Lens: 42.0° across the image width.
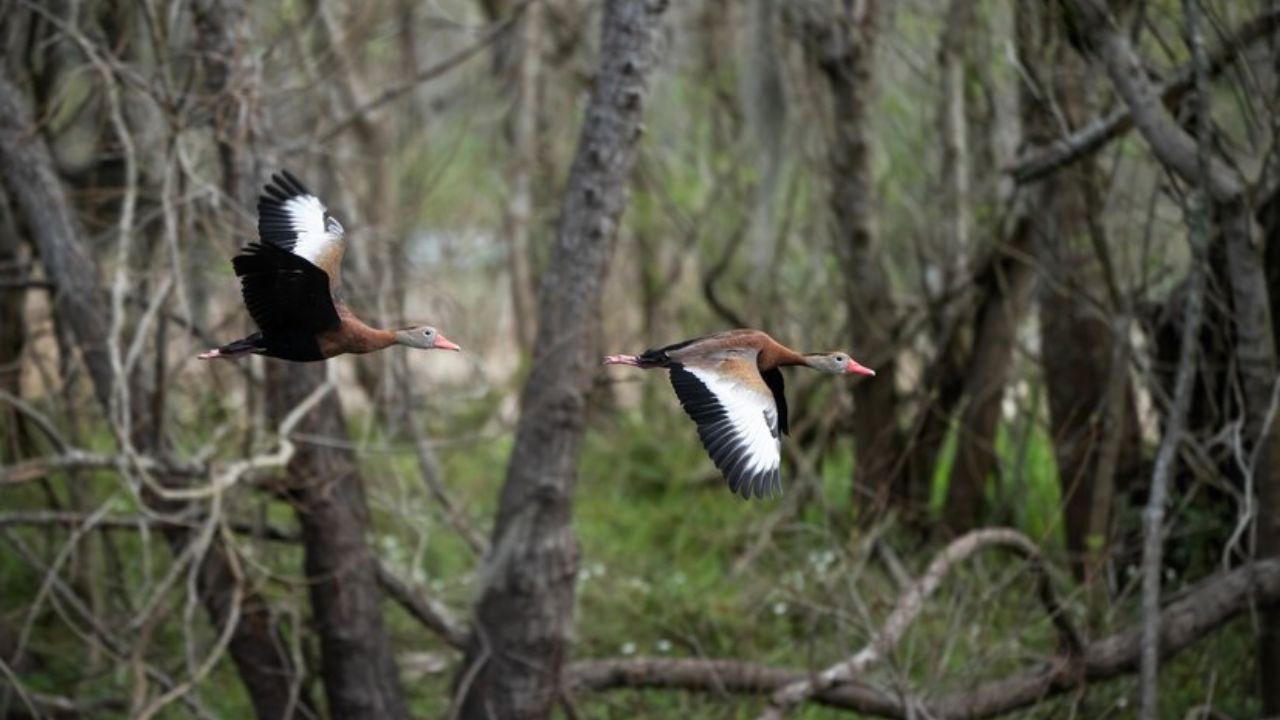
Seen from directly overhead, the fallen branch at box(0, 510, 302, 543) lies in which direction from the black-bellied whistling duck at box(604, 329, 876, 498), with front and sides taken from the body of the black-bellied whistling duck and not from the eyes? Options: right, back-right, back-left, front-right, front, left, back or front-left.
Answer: back-left

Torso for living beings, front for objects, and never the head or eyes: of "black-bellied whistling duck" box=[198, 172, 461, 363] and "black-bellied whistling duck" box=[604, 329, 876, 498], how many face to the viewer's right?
2

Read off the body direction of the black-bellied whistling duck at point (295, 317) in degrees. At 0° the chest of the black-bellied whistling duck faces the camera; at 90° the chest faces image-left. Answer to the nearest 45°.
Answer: approximately 270°

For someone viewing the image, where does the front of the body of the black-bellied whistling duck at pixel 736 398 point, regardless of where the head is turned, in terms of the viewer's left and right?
facing to the right of the viewer

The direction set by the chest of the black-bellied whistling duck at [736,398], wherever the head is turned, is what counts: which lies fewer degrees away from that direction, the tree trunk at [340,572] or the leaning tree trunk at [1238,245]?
the leaning tree trunk

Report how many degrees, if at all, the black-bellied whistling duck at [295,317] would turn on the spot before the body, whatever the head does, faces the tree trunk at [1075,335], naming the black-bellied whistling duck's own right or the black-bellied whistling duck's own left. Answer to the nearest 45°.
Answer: approximately 45° to the black-bellied whistling duck's own left

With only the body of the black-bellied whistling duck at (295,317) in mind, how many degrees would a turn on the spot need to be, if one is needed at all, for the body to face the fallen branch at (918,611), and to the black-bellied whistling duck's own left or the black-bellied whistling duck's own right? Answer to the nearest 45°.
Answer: approximately 45° to the black-bellied whistling duck's own left
